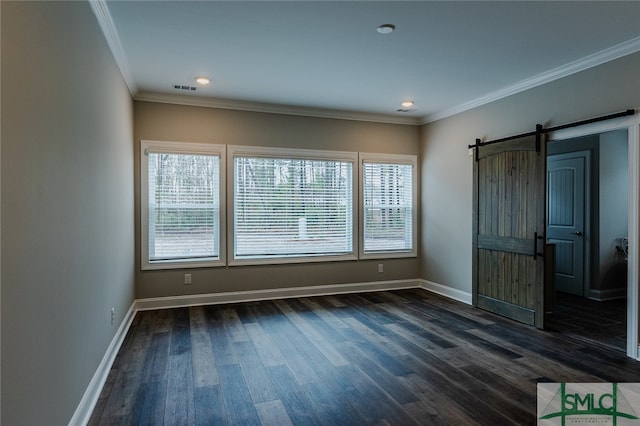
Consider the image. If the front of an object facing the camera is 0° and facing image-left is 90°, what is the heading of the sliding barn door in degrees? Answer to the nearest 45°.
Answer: approximately 45°

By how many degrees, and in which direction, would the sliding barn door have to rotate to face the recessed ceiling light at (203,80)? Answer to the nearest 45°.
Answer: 0° — it already faces it

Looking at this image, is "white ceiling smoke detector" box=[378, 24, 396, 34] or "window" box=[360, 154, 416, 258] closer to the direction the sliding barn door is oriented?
the white ceiling smoke detector

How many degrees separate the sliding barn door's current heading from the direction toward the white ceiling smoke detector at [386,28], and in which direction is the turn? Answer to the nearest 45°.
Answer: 0° — it already faces it

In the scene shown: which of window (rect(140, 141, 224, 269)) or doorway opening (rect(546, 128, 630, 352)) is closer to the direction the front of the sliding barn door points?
the window

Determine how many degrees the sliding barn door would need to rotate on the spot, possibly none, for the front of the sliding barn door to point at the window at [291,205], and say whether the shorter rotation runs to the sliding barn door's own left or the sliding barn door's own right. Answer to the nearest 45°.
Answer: approximately 45° to the sliding barn door's own right

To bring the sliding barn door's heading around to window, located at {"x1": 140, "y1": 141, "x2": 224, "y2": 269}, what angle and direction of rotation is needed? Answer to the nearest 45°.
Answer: approximately 45° to its right

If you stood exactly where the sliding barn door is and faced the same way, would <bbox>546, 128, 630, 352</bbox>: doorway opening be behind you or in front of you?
behind
